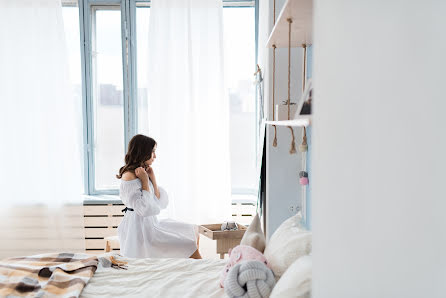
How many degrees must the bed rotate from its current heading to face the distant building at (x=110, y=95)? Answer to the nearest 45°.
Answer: approximately 90° to its right

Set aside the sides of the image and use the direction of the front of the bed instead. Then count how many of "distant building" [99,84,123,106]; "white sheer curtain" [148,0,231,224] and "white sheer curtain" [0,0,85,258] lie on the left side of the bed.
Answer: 0

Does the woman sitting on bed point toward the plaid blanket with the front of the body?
no

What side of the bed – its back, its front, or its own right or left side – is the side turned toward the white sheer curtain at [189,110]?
right

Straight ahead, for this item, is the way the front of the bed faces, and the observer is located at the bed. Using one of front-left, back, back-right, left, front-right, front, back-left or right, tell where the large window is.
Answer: right

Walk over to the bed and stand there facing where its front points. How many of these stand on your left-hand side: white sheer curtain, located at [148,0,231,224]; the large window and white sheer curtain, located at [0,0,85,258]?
0

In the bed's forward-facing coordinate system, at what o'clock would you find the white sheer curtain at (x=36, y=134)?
The white sheer curtain is roughly at 2 o'clock from the bed.

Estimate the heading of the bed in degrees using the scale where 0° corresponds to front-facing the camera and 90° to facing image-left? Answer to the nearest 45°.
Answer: approximately 90°
